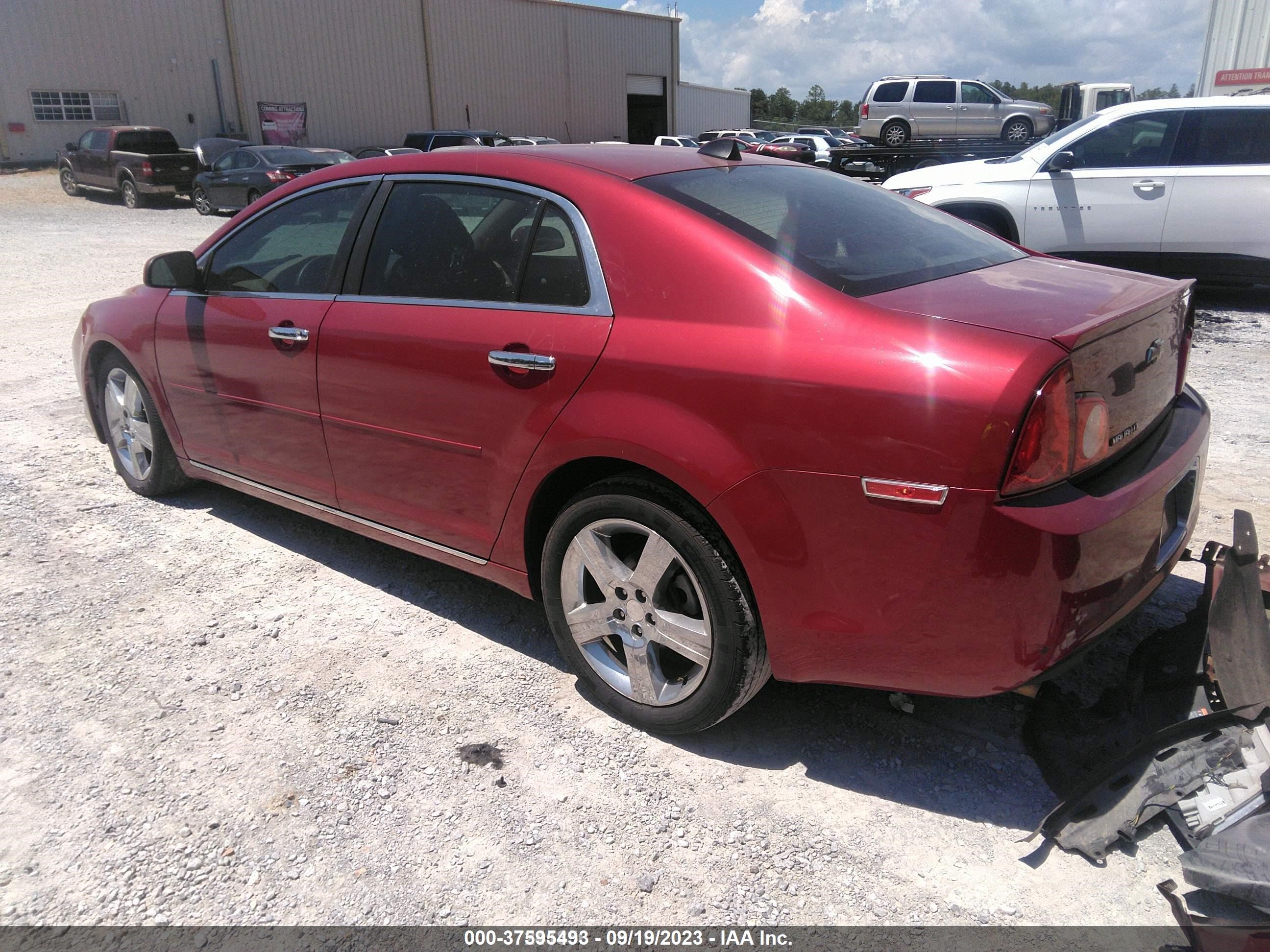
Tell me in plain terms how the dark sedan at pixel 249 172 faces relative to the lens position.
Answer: facing away from the viewer and to the left of the viewer

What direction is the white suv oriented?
to the viewer's left

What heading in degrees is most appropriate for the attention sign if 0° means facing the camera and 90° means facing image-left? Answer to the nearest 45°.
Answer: approximately 0°

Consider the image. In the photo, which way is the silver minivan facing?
to the viewer's right

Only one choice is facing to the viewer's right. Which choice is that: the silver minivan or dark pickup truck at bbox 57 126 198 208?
the silver minivan

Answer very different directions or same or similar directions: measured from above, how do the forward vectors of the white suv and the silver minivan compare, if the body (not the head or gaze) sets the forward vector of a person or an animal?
very different directions

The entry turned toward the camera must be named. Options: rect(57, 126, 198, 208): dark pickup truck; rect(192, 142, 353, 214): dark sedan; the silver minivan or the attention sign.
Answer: the attention sign

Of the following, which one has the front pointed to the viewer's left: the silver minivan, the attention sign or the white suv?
the white suv

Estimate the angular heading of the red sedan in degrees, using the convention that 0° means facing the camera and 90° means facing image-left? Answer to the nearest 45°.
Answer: approximately 135°

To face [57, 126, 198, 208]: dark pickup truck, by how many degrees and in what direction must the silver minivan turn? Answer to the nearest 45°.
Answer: approximately 180°

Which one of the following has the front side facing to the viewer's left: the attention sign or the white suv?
the white suv
